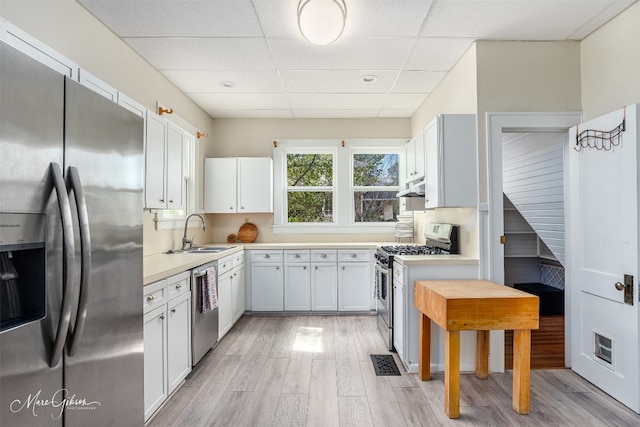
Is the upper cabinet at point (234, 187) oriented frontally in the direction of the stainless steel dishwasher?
yes

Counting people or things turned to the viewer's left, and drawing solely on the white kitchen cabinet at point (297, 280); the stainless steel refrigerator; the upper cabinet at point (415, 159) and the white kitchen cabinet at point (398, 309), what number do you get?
2

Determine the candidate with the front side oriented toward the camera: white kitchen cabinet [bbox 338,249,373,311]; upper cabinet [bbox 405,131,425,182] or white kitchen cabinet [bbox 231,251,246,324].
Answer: white kitchen cabinet [bbox 338,249,373,311]

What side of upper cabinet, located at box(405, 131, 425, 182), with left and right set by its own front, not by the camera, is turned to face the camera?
left

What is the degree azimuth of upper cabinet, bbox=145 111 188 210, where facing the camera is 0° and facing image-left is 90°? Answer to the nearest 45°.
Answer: approximately 315°

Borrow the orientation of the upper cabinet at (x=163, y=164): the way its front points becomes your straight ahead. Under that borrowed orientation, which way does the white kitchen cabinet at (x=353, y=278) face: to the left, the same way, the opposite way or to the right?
to the right

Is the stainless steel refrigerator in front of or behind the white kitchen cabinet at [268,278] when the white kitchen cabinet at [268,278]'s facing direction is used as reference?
in front

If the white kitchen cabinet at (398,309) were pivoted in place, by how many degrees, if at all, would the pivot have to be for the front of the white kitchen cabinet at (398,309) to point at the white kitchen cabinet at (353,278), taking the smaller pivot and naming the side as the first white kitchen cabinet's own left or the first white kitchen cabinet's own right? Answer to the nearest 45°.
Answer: approximately 45° to the first white kitchen cabinet's own right

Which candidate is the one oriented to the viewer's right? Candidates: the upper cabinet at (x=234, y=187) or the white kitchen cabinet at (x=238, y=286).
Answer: the white kitchen cabinet

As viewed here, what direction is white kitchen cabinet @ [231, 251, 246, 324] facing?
to the viewer's right

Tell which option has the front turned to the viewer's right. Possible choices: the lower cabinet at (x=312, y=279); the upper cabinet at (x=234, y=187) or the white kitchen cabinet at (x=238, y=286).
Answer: the white kitchen cabinet

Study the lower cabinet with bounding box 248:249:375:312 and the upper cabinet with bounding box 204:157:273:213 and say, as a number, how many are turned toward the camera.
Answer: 2
